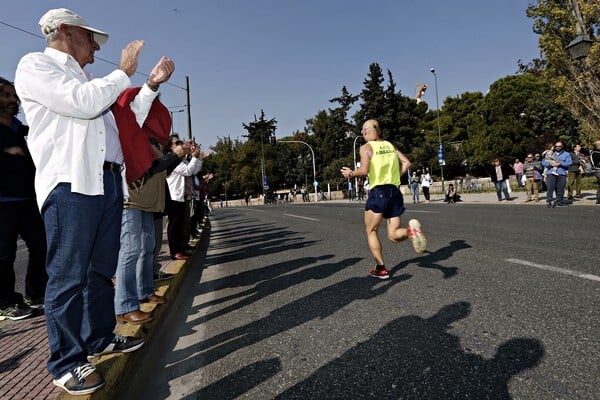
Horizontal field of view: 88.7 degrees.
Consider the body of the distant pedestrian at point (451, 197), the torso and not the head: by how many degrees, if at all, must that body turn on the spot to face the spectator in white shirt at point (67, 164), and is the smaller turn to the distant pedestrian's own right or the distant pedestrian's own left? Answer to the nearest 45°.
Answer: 0° — they already face them

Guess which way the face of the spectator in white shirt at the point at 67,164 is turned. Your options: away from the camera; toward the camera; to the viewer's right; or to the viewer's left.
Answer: to the viewer's right

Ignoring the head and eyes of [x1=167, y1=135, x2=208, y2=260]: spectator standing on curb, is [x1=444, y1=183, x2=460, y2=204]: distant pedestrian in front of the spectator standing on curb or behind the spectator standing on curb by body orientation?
in front

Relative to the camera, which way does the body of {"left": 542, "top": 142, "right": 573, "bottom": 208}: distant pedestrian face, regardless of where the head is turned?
toward the camera

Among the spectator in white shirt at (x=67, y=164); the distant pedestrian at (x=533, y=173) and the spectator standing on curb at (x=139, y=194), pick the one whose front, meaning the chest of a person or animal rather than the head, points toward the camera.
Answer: the distant pedestrian

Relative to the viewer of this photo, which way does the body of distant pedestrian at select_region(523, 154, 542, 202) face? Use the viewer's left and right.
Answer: facing the viewer

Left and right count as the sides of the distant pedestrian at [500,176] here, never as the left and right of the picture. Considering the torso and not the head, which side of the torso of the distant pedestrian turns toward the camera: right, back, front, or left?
front

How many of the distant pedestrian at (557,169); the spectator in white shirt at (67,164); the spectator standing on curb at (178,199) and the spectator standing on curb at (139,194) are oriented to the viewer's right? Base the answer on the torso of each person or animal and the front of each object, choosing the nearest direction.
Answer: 3

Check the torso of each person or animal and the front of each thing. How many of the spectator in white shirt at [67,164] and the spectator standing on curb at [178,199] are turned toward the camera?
0

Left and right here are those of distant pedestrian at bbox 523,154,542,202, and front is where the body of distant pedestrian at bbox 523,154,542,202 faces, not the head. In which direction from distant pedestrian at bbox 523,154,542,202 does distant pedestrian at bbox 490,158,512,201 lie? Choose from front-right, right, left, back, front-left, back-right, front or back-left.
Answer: back-right

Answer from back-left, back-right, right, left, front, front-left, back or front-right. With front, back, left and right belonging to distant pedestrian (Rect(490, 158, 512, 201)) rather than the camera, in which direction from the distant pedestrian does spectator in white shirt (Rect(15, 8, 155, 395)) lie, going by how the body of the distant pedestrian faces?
front

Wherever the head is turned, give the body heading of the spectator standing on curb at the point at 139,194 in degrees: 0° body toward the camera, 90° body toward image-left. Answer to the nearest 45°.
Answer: approximately 270°
